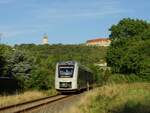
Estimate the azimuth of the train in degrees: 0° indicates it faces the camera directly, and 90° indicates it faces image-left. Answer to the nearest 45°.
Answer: approximately 45°
